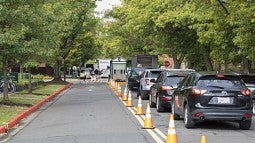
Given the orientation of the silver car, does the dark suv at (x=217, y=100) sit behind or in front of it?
behind

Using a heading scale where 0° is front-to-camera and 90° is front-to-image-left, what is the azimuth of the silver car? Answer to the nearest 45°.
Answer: approximately 180°

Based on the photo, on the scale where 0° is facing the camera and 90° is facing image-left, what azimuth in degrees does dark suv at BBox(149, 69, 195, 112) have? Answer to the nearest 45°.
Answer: approximately 135°

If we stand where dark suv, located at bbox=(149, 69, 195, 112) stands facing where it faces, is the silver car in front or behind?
in front

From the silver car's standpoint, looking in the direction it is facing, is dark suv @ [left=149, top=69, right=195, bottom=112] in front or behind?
behind

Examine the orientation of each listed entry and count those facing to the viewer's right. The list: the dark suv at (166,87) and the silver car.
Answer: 0
